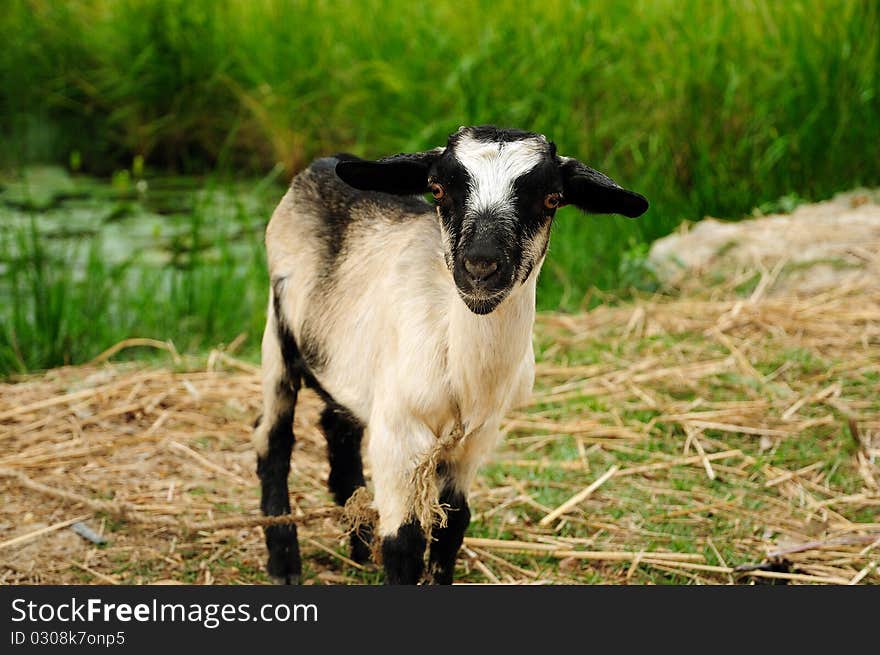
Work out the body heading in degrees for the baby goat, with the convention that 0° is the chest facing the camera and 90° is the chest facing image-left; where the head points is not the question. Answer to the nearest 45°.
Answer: approximately 315°
